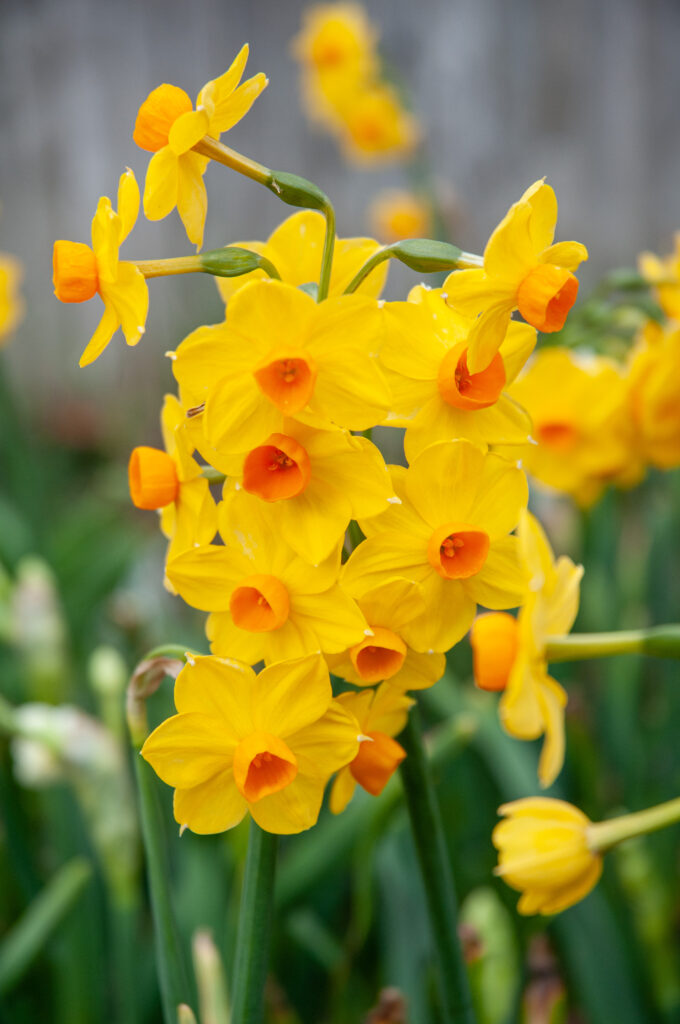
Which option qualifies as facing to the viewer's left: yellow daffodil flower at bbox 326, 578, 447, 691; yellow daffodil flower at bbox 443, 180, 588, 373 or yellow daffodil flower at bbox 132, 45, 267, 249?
yellow daffodil flower at bbox 132, 45, 267, 249

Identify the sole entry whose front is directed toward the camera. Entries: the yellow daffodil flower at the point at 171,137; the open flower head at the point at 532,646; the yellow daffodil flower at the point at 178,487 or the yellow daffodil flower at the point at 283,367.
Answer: the yellow daffodil flower at the point at 283,367

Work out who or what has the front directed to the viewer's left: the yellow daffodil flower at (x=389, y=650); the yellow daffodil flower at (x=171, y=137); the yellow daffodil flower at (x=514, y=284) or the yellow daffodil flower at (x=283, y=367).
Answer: the yellow daffodil flower at (x=171, y=137)

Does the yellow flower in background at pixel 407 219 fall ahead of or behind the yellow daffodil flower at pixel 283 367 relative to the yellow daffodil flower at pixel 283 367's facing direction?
behind

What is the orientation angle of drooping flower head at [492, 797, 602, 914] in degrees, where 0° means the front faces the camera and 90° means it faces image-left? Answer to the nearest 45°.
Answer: approximately 90°

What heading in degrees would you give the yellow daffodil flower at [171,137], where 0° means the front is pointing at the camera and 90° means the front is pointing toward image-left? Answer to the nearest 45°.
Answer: approximately 90°

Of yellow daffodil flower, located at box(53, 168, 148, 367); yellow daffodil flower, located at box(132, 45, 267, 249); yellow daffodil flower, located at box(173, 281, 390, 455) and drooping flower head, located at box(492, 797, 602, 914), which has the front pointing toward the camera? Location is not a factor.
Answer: yellow daffodil flower, located at box(173, 281, 390, 455)

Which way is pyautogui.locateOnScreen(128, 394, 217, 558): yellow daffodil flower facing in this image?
to the viewer's left

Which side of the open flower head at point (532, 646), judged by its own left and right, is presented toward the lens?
left

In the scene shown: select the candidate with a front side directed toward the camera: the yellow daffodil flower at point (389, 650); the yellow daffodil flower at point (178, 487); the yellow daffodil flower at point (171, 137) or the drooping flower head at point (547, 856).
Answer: the yellow daffodil flower at point (389, 650)

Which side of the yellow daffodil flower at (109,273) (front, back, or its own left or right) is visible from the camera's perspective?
left

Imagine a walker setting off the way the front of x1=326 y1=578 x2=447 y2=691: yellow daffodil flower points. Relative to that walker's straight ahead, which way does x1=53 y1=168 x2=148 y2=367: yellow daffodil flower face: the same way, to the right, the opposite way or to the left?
to the right

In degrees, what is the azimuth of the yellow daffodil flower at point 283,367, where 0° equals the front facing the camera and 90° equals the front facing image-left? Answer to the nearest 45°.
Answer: approximately 0°

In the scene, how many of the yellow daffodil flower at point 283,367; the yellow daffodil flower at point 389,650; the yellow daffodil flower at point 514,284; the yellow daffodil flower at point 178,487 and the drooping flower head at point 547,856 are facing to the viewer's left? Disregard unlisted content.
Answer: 2
